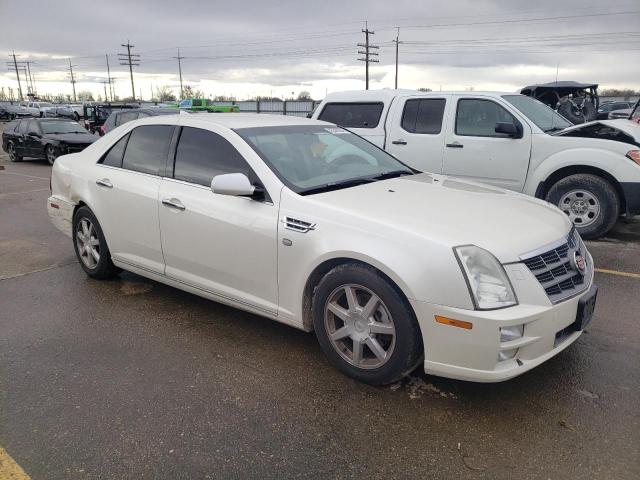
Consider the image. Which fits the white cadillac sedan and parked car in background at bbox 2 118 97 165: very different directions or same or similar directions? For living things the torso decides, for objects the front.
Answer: same or similar directions

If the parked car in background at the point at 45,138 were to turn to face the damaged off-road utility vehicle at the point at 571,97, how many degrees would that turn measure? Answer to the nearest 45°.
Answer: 0° — it already faces it

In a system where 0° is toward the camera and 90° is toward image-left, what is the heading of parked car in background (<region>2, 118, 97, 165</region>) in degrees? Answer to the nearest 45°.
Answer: approximately 315°

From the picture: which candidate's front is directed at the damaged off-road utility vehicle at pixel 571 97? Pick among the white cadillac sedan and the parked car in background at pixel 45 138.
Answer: the parked car in background

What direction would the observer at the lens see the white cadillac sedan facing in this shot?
facing the viewer and to the right of the viewer

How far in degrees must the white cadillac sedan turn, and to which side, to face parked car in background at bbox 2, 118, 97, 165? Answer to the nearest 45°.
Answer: approximately 180°

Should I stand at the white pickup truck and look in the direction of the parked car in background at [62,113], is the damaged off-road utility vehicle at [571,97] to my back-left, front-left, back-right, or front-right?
front-right

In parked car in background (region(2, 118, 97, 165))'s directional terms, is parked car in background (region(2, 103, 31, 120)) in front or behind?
behind

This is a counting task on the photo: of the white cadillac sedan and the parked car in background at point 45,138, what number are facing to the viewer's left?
0

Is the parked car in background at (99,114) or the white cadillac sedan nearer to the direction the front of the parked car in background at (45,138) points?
the white cadillac sedan

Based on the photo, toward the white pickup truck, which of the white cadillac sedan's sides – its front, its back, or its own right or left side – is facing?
left

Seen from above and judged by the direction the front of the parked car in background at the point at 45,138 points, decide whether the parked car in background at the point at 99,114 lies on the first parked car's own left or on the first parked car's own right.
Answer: on the first parked car's own left

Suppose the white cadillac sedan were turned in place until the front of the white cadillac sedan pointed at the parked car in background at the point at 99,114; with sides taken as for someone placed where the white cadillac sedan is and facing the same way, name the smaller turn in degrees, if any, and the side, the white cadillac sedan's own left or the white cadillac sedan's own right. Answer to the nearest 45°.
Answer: approximately 180°

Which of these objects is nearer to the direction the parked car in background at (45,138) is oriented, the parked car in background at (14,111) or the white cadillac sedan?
the white cadillac sedan
